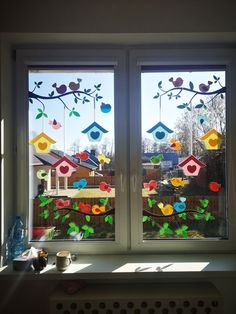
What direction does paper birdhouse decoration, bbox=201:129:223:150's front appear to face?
toward the camera

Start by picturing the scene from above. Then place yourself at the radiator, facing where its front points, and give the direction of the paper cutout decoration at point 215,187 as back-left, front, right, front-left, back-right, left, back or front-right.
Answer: back-left

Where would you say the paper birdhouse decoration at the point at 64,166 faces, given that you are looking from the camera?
facing the viewer

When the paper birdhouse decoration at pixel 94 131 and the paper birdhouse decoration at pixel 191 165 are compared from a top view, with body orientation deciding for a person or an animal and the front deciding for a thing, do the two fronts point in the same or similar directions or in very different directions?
same or similar directions

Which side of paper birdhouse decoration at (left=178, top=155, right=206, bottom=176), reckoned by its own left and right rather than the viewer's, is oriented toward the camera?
front
